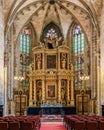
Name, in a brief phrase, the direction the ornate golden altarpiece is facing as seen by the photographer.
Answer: facing the viewer

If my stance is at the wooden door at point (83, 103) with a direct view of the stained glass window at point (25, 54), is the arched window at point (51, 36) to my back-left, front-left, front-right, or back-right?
front-right

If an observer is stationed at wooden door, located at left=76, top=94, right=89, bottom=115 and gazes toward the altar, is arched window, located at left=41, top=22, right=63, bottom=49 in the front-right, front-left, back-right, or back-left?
front-right

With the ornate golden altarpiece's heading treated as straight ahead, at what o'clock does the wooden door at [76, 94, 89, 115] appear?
The wooden door is roughly at 9 o'clock from the ornate golden altarpiece.

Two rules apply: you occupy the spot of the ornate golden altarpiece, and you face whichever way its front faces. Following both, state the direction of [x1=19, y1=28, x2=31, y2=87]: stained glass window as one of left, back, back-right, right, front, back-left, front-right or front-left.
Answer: back-right
